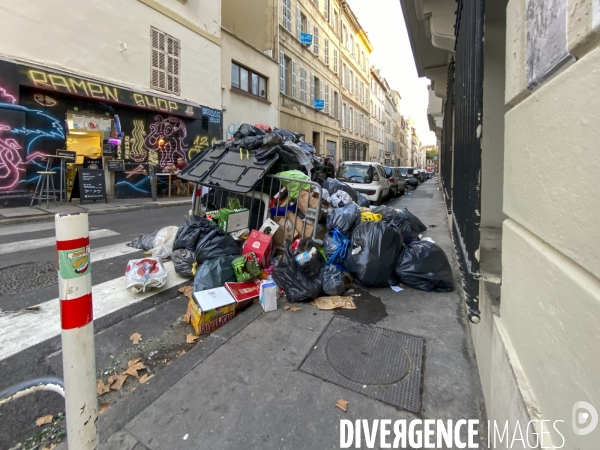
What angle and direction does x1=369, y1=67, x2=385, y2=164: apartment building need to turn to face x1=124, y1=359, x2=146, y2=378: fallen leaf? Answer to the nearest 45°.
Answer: approximately 90° to its right

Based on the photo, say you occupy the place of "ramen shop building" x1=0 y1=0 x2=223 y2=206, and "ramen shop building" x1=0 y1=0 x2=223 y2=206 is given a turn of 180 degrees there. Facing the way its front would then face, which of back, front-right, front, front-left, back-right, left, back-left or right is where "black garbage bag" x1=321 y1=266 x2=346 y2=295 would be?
back-left

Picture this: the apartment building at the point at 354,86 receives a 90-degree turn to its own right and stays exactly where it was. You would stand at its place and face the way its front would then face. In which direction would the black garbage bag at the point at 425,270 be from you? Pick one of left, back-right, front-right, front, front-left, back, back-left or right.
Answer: front

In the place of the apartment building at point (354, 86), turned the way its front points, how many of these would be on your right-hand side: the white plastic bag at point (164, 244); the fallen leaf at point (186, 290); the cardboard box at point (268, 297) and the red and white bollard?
4

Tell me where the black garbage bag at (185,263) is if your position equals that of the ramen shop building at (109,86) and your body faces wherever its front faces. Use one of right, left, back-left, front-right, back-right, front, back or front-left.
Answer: front-right

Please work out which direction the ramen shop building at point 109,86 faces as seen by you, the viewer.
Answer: facing the viewer and to the right of the viewer

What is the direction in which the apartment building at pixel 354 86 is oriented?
to the viewer's right

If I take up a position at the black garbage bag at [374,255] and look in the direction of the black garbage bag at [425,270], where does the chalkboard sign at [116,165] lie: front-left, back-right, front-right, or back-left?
back-left

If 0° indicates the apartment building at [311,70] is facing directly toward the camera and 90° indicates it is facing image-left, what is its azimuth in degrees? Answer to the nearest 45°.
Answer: approximately 315°

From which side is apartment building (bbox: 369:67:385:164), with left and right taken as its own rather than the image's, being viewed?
right

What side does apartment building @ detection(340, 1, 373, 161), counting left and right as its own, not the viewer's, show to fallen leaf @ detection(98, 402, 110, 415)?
right

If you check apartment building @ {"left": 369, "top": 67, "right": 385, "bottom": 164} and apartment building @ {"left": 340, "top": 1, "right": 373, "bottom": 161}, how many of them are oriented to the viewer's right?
2

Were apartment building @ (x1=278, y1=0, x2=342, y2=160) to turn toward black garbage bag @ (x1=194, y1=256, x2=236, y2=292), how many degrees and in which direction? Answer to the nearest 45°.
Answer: approximately 45° to its right

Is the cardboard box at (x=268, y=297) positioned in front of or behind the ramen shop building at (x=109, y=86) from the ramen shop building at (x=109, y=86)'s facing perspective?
in front
